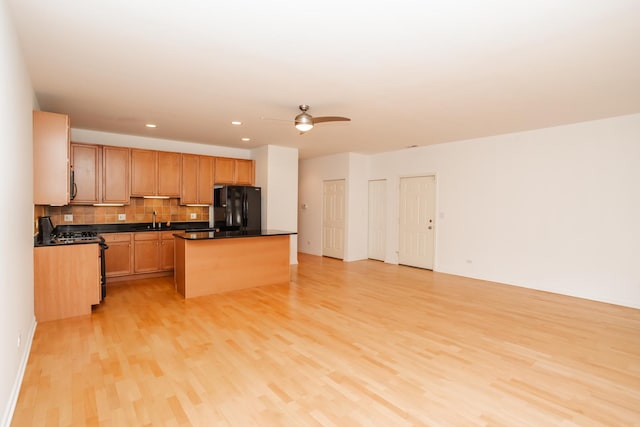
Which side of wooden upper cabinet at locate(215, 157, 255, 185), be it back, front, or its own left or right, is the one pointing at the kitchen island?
front

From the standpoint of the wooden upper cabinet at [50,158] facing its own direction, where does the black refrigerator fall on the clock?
The black refrigerator is roughly at 11 o'clock from the wooden upper cabinet.

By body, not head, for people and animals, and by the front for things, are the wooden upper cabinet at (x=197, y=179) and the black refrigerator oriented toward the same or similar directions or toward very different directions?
same or similar directions

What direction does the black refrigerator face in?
toward the camera

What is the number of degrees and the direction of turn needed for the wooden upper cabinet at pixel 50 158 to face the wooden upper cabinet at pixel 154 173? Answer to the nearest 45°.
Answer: approximately 45° to its left

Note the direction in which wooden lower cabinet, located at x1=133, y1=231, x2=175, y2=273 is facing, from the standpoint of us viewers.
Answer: facing the viewer

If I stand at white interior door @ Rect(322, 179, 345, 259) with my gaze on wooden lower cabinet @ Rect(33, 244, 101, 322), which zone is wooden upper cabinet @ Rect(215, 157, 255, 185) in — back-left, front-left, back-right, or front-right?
front-right

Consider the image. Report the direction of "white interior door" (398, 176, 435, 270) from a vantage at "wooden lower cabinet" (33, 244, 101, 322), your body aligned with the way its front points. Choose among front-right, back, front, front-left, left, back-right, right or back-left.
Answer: front

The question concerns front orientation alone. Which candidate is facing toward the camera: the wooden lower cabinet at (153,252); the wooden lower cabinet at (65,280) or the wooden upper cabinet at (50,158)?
the wooden lower cabinet at (153,252)

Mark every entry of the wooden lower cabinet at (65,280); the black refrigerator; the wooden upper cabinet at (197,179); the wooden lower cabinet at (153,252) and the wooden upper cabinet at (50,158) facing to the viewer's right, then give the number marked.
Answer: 2

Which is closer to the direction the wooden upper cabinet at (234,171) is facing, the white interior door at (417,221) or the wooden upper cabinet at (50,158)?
the wooden upper cabinet

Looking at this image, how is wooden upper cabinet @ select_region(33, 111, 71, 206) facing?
to the viewer's right

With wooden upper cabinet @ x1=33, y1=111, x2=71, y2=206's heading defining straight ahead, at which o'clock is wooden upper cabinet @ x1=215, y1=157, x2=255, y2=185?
wooden upper cabinet @ x1=215, y1=157, x2=255, y2=185 is roughly at 11 o'clock from wooden upper cabinet @ x1=33, y1=111, x2=71, y2=206.

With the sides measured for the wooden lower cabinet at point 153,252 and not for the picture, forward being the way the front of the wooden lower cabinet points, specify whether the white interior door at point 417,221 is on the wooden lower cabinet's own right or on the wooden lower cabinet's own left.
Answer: on the wooden lower cabinet's own left

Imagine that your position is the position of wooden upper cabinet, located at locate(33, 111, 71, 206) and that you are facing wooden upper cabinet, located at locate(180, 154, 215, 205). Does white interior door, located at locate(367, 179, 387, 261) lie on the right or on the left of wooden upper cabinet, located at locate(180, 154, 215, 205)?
right

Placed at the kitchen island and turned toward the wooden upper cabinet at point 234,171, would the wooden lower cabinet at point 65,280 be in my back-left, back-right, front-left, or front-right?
back-left

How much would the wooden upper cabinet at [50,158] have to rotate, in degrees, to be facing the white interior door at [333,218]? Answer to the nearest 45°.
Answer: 0° — it already faces it
